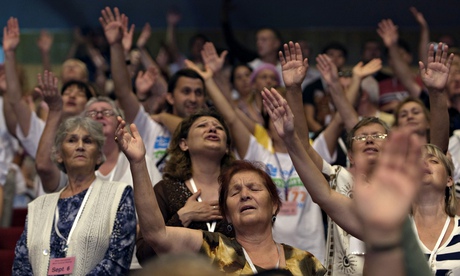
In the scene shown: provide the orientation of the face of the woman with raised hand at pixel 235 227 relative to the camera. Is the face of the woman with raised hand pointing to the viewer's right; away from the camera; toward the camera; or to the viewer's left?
toward the camera

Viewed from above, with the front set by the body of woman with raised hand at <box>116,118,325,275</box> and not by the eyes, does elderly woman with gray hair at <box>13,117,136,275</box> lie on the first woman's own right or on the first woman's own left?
on the first woman's own right

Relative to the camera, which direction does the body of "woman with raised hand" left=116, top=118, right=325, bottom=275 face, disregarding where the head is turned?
toward the camera

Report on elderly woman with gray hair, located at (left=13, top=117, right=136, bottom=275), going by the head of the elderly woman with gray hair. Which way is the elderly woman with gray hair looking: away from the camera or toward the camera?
toward the camera
